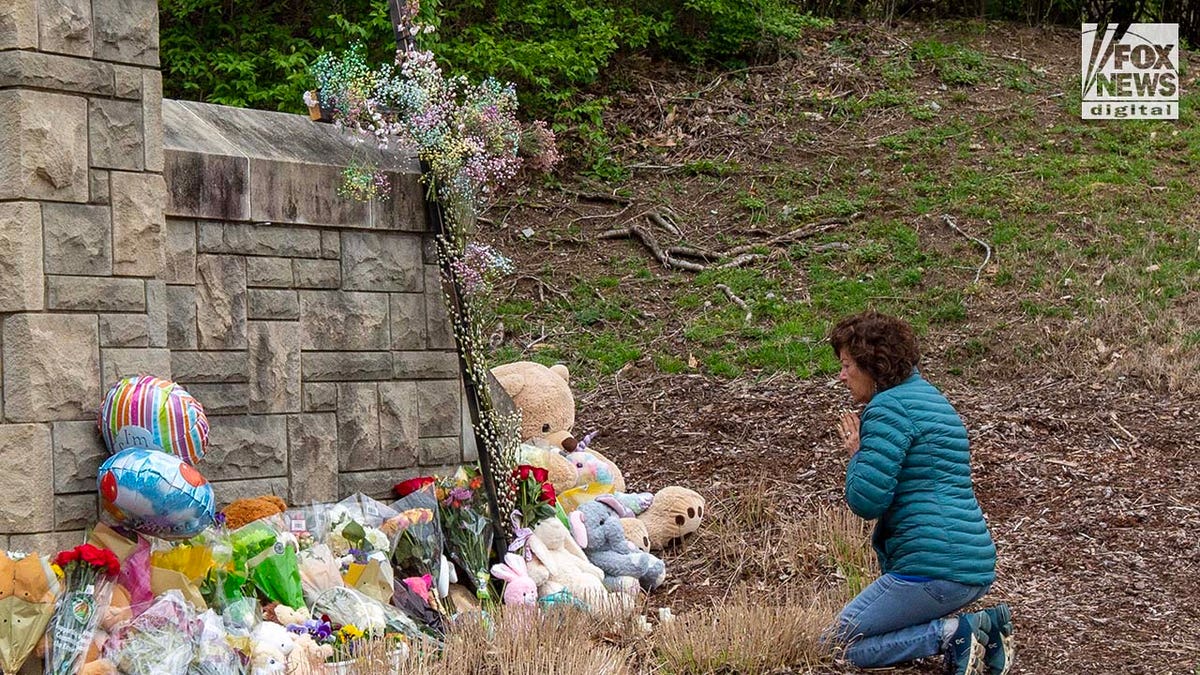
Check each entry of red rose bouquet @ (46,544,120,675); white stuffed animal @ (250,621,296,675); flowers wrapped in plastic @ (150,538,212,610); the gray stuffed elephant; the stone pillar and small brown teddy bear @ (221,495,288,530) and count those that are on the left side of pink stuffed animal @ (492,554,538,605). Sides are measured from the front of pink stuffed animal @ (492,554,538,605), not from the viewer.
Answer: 1

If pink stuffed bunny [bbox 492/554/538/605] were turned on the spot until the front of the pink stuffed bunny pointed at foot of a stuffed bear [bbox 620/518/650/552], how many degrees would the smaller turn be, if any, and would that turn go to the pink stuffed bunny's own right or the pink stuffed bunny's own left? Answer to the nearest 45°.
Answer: approximately 90° to the pink stuffed bunny's own left

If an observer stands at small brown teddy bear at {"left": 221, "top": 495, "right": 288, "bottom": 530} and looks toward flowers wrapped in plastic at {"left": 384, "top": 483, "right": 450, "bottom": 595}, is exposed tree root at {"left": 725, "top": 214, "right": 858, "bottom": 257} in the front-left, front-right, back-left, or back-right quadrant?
front-left

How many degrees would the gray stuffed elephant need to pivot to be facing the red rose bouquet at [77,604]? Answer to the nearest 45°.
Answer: approximately 90° to its right

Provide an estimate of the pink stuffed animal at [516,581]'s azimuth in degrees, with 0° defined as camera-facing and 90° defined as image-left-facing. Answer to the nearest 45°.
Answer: approximately 315°

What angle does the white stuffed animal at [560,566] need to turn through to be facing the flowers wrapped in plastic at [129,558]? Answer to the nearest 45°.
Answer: approximately 90° to its right

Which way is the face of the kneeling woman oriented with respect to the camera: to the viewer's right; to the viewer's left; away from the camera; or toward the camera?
to the viewer's left

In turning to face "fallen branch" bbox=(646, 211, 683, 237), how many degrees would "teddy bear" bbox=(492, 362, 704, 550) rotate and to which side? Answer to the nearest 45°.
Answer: approximately 135° to its left

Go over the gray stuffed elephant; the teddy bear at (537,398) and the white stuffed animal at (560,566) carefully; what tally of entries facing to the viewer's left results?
0

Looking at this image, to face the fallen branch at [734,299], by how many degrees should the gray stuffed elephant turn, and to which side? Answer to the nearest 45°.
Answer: approximately 135° to its left

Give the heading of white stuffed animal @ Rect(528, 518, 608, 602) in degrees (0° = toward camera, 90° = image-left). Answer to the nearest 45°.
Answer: approximately 315°

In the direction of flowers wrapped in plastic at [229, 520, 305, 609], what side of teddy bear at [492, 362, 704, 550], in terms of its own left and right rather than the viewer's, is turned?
right
